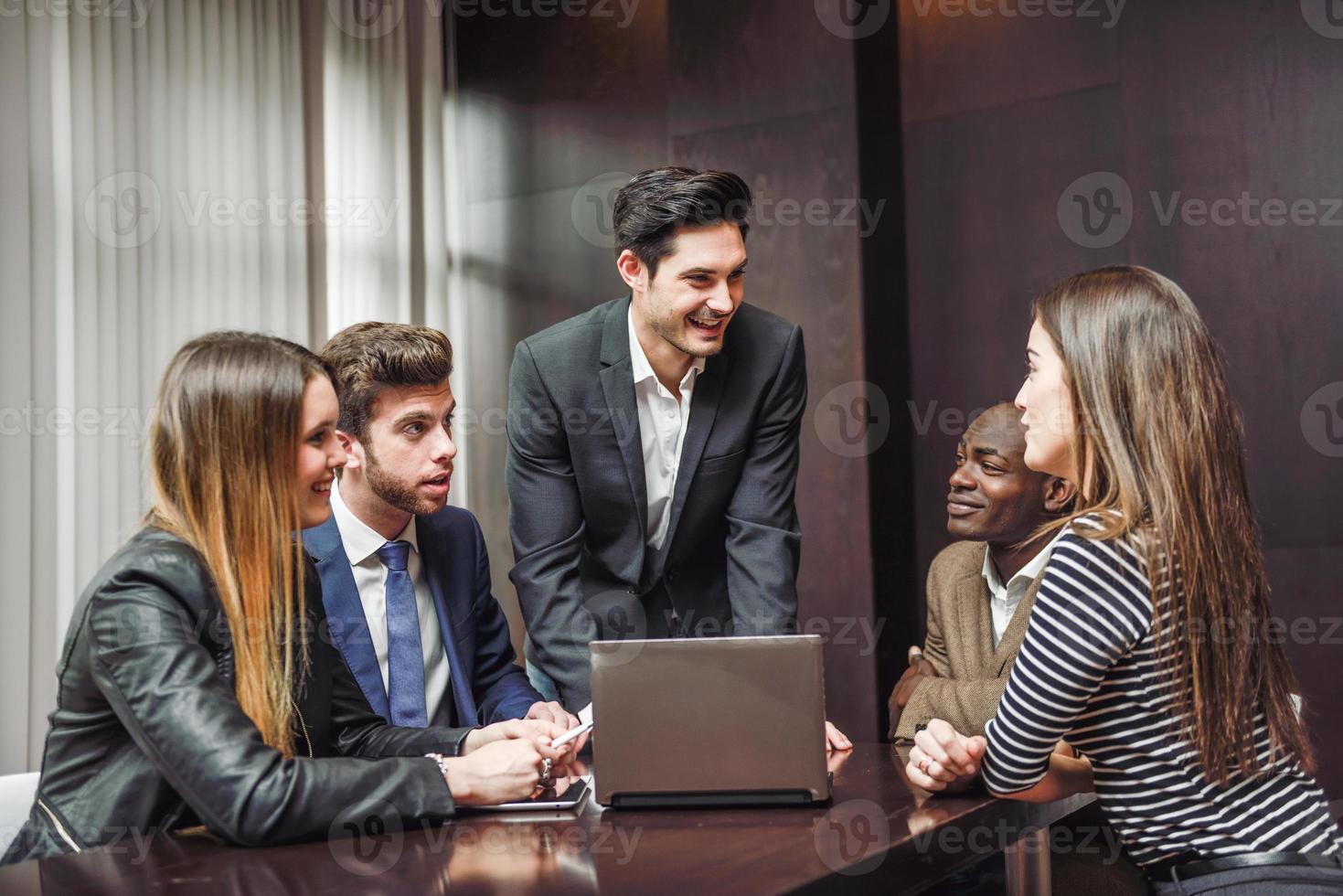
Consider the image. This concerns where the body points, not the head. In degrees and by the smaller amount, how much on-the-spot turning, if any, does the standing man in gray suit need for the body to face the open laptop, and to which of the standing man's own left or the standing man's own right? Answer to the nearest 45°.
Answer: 0° — they already face it

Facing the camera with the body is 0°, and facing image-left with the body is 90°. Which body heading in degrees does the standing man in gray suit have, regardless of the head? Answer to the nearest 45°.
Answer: approximately 0°

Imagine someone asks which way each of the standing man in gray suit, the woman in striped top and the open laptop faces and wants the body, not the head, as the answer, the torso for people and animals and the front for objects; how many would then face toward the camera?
1

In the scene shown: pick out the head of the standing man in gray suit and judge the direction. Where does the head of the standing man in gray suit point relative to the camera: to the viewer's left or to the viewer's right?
to the viewer's right

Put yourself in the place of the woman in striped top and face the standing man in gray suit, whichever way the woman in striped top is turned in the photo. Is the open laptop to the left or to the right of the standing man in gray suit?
left

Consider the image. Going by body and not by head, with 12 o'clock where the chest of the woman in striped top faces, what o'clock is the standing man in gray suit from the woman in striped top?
The standing man in gray suit is roughly at 12 o'clock from the woman in striped top.

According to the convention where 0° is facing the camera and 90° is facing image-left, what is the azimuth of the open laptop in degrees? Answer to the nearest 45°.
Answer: approximately 180°

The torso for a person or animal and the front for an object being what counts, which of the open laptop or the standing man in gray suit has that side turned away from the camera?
the open laptop

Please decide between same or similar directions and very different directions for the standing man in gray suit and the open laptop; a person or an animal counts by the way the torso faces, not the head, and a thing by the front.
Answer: very different directions

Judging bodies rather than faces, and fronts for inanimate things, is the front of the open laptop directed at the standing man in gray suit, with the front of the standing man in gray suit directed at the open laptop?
yes

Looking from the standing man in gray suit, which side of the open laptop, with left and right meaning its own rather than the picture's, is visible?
front

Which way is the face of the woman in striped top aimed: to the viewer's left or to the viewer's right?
to the viewer's left

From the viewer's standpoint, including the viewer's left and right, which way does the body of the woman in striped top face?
facing away from the viewer and to the left of the viewer

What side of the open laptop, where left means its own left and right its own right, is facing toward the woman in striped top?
right
